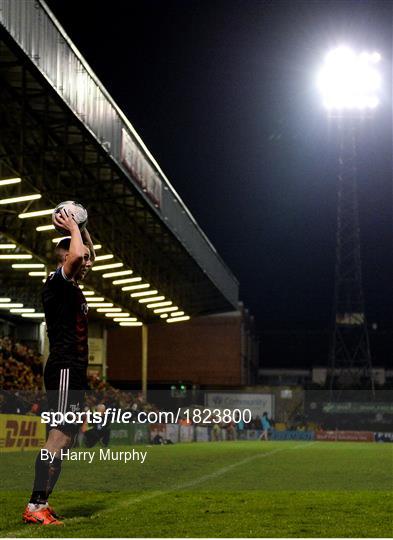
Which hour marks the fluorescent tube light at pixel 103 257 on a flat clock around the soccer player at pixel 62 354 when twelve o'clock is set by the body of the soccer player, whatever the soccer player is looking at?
The fluorescent tube light is roughly at 9 o'clock from the soccer player.

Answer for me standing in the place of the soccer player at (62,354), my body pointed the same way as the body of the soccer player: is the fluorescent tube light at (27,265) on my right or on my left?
on my left

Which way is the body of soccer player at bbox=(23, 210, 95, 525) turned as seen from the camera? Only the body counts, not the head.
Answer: to the viewer's right

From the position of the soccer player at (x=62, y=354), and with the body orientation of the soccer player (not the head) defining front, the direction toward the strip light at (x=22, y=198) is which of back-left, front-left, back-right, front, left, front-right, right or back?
left

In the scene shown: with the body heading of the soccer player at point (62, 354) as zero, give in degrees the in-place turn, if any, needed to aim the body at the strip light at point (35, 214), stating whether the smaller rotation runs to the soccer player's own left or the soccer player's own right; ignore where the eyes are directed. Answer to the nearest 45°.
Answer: approximately 90° to the soccer player's own left

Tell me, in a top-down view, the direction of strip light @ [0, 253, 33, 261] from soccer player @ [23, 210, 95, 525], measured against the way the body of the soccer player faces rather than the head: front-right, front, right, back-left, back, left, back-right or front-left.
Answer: left

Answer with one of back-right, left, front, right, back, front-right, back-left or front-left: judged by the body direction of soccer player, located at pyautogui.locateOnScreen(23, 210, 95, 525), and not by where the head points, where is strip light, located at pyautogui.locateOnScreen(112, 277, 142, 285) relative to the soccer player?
left

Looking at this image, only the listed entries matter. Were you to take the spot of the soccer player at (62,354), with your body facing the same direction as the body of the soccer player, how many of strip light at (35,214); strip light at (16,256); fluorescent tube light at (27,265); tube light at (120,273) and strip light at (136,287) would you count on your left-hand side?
5

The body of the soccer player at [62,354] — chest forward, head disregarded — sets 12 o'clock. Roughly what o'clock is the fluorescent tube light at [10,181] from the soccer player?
The fluorescent tube light is roughly at 9 o'clock from the soccer player.
